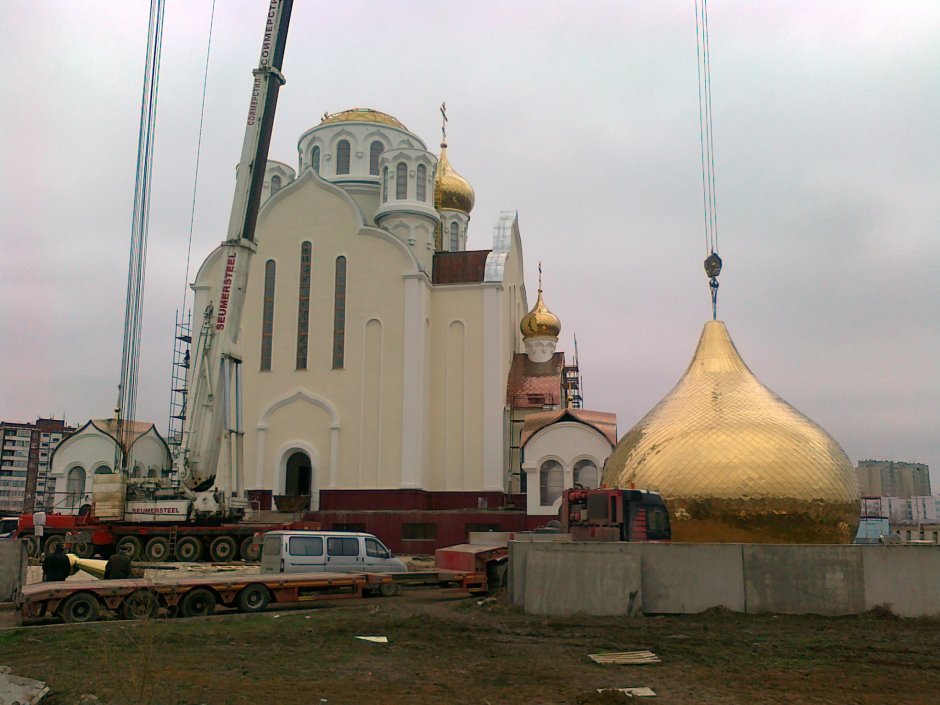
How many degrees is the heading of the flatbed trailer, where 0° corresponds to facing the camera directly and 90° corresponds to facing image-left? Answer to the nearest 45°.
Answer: approximately 270°

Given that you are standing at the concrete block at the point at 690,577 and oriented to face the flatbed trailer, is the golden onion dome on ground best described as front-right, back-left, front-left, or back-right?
back-right

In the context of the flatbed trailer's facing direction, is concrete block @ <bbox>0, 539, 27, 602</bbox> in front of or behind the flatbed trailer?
behind

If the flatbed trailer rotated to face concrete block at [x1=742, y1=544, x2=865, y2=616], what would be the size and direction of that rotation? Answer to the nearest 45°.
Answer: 0° — it already faces it

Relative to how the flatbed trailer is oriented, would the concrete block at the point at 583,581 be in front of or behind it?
in front

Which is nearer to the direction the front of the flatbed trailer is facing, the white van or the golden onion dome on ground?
the golden onion dome on ground

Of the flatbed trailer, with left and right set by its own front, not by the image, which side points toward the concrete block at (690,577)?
front

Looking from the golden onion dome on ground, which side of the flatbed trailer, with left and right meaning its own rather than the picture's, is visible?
front

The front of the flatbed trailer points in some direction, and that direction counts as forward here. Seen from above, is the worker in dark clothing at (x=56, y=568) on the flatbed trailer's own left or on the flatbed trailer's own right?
on the flatbed trailer's own left

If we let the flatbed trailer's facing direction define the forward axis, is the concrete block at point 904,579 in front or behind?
in front

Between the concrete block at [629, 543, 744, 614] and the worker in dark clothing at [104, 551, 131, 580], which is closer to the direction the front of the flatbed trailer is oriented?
the concrete block

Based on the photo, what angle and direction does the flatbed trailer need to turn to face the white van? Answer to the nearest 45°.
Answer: approximately 45° to its left
